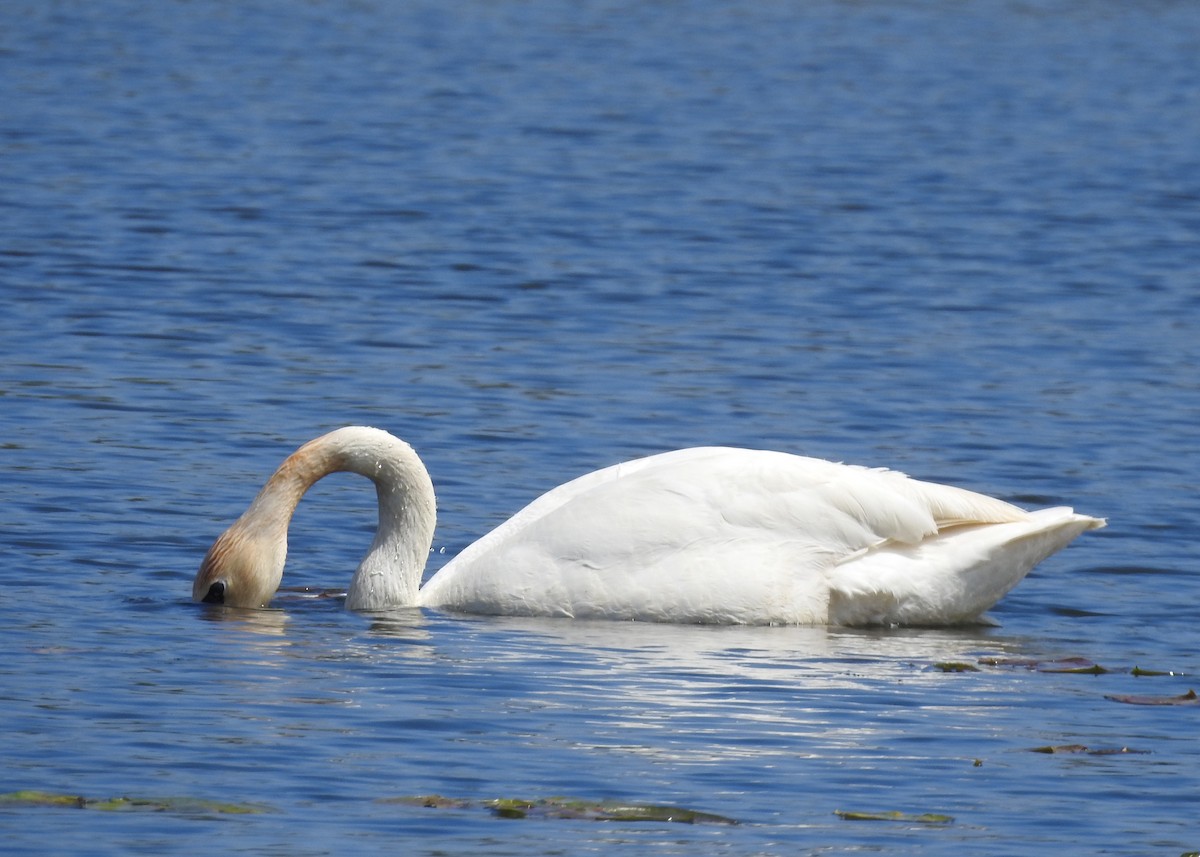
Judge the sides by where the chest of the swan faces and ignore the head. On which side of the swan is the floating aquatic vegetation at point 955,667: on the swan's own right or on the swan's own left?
on the swan's own left

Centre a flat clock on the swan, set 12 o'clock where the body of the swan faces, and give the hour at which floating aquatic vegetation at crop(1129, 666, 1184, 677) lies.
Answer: The floating aquatic vegetation is roughly at 7 o'clock from the swan.

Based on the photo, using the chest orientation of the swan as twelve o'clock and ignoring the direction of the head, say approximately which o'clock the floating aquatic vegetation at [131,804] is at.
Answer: The floating aquatic vegetation is roughly at 10 o'clock from the swan.

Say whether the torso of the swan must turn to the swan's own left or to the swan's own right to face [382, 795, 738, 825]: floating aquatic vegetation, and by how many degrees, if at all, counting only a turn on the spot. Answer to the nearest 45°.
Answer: approximately 90° to the swan's own left

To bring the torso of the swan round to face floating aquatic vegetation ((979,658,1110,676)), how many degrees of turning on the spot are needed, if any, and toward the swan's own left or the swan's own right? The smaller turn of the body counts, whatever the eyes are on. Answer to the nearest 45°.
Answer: approximately 135° to the swan's own left

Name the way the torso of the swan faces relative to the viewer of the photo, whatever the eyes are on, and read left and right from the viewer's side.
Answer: facing to the left of the viewer

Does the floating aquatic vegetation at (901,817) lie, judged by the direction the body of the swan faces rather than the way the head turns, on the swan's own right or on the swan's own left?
on the swan's own left

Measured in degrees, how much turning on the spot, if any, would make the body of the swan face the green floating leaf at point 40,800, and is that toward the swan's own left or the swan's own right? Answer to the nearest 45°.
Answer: approximately 45° to the swan's own left
